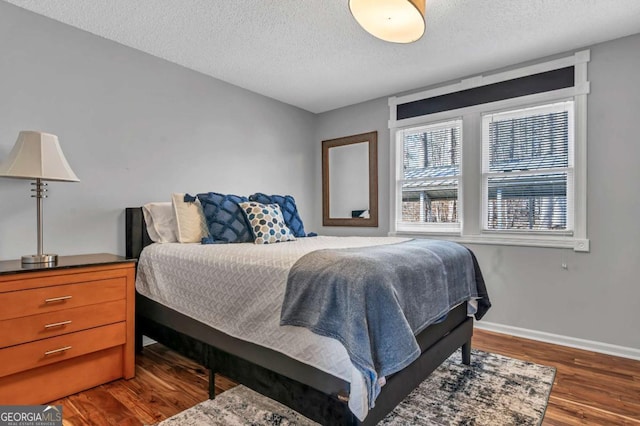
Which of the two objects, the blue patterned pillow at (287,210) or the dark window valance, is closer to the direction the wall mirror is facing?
the blue patterned pillow

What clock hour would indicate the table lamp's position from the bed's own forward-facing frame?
The table lamp is roughly at 5 o'clock from the bed.

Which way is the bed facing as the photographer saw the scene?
facing the viewer and to the right of the viewer

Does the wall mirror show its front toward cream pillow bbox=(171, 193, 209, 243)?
yes

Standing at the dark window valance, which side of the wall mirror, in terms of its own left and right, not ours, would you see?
left

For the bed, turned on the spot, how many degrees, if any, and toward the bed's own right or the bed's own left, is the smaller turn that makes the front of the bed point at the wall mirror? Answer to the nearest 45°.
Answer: approximately 135° to the bed's own left

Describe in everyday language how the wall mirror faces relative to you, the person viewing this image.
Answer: facing the viewer and to the left of the viewer

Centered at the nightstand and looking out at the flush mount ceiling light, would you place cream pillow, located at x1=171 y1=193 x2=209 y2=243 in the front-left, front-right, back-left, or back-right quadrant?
front-left

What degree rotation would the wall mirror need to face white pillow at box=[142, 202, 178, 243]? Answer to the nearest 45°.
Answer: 0° — it already faces it

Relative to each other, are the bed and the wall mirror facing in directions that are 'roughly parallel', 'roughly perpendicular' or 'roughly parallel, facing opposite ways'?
roughly perpendicular

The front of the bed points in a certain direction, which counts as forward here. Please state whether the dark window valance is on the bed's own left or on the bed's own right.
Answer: on the bed's own left

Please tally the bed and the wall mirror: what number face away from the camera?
0

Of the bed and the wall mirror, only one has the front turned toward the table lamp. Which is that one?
the wall mirror

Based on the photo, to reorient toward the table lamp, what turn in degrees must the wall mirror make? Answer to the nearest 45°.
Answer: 0° — it already faces it
